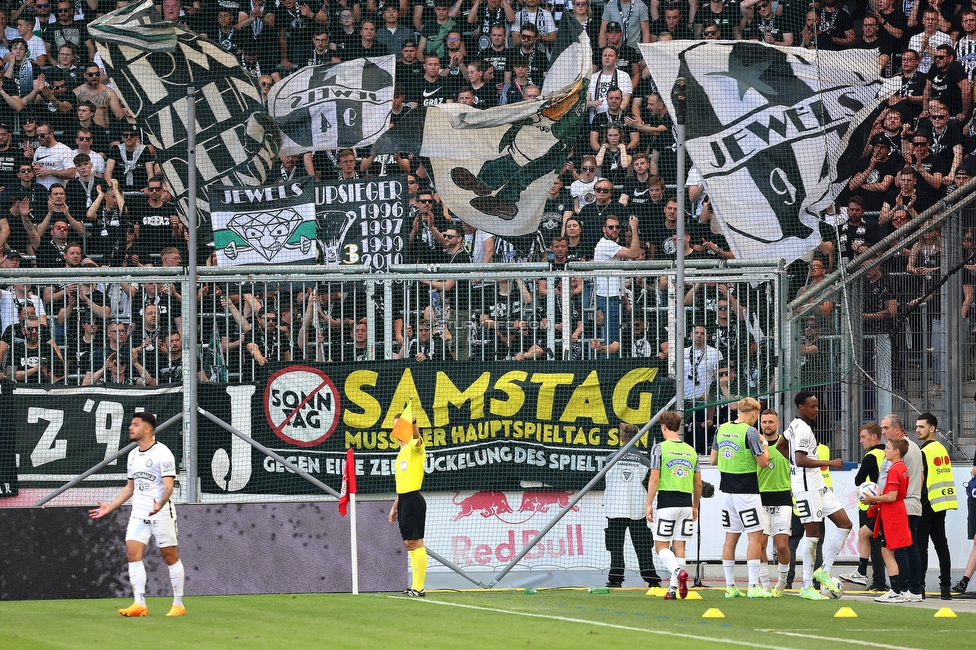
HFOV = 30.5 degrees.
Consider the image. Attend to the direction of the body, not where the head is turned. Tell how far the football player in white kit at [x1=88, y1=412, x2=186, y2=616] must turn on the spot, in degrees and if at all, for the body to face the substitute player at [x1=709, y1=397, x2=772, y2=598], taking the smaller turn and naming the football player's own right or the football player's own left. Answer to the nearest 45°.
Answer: approximately 135° to the football player's own left

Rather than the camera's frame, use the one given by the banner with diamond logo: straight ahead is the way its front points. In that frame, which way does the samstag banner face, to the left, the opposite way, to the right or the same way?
the same way

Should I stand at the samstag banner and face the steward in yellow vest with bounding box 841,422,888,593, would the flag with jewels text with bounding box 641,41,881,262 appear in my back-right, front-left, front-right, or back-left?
front-left

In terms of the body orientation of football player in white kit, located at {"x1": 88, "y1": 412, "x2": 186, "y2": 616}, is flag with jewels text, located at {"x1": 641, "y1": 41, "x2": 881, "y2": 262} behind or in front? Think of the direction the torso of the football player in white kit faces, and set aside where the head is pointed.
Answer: behind

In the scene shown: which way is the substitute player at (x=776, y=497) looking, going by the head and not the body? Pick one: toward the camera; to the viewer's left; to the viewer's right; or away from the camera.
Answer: toward the camera

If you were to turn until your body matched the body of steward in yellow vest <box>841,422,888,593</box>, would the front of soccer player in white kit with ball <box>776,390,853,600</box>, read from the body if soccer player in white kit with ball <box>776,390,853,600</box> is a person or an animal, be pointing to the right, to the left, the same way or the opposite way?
the opposite way

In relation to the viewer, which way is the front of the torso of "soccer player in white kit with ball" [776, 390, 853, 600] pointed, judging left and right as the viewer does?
facing to the right of the viewer

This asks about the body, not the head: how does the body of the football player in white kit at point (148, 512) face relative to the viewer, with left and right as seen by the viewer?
facing the viewer and to the left of the viewer

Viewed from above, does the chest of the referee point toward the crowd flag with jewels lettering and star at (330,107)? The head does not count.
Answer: no

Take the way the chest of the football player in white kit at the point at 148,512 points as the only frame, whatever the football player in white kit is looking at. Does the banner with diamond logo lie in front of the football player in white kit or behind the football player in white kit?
behind

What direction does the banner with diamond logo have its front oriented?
toward the camera

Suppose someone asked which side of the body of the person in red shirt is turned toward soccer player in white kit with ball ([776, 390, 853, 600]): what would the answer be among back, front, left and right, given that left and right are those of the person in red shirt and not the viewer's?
front
